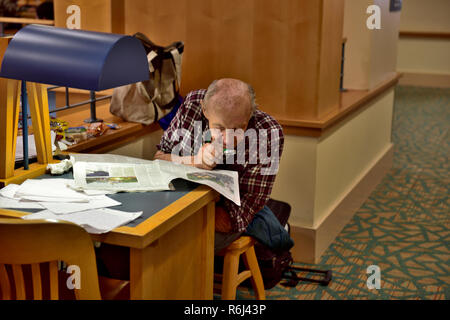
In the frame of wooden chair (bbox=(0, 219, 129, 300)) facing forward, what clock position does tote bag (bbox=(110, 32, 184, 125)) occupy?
The tote bag is roughly at 11 o'clock from the wooden chair.

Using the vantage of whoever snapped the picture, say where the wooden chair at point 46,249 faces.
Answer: facing away from the viewer and to the right of the viewer
